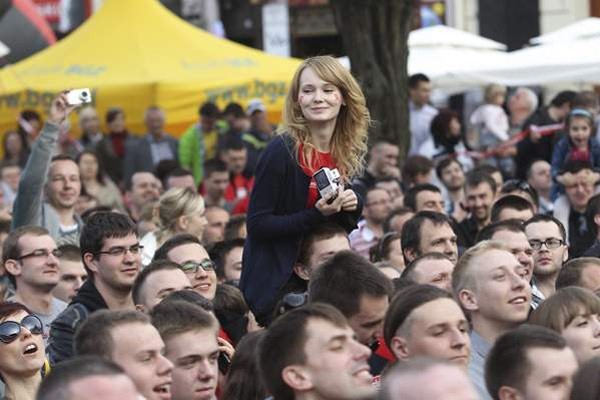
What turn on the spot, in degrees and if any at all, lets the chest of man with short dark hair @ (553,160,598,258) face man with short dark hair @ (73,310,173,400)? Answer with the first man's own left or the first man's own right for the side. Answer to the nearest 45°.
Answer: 0° — they already face them

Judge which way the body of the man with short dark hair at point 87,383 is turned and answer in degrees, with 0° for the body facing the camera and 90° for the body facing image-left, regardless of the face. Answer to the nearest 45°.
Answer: approximately 315°

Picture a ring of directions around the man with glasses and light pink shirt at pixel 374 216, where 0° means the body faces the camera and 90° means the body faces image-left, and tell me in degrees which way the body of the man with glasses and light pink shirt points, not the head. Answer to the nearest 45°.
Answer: approximately 315°

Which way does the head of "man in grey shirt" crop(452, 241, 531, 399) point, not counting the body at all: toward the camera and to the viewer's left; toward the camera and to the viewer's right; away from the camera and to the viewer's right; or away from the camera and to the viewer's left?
toward the camera and to the viewer's right

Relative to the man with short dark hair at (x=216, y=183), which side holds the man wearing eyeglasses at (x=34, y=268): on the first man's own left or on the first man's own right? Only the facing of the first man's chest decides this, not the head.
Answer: on the first man's own right

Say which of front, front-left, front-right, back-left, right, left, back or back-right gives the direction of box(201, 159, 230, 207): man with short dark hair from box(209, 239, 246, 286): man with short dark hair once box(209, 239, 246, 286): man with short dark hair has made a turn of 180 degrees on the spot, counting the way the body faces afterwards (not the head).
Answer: front-right
